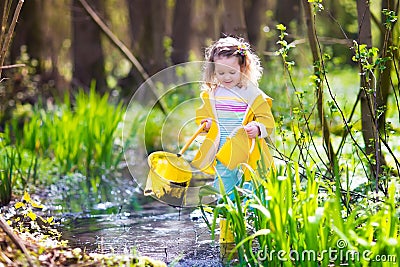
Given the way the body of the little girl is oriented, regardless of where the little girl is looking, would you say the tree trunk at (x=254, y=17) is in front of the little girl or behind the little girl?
behind

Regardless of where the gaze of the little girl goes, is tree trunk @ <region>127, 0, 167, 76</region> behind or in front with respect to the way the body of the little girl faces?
behind

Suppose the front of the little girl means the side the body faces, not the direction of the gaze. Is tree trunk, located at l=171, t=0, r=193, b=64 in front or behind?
behind

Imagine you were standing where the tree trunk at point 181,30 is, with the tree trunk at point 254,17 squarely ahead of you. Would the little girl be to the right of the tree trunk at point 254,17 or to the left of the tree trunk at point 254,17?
right

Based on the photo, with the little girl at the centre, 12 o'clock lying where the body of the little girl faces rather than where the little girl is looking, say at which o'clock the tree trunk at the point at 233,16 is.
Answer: The tree trunk is roughly at 6 o'clock from the little girl.

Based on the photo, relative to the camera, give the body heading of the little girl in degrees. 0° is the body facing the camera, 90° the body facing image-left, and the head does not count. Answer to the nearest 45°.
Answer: approximately 0°

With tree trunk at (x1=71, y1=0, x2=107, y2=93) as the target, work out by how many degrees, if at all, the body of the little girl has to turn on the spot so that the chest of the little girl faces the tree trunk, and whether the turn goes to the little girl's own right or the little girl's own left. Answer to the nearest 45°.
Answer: approximately 180°

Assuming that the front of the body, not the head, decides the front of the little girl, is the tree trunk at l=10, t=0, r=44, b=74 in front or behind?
behind
